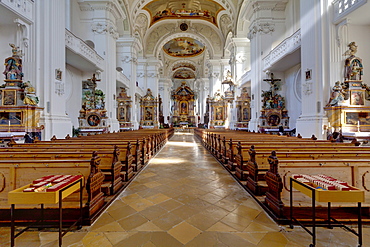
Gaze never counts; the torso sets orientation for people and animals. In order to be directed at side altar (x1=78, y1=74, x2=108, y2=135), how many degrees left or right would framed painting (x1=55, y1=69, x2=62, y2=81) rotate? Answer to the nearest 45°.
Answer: approximately 135° to its left

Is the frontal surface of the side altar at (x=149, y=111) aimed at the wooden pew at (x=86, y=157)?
yes

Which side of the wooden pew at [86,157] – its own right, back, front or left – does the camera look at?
back
